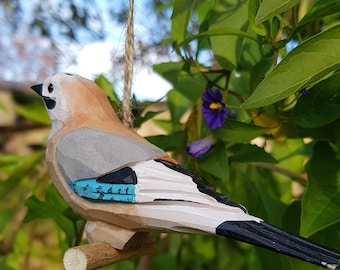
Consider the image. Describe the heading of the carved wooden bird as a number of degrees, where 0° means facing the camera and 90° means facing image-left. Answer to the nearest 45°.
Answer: approximately 90°
